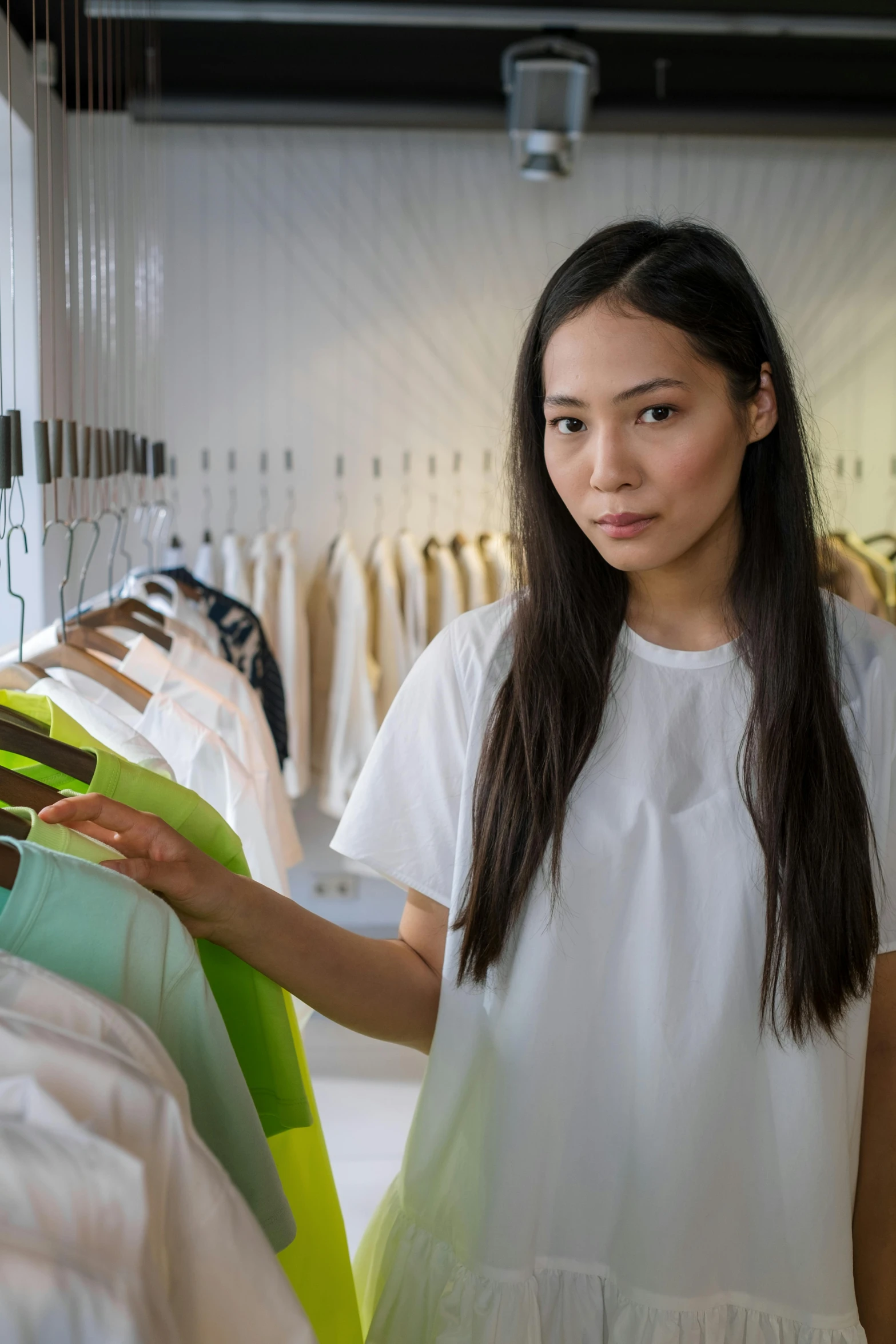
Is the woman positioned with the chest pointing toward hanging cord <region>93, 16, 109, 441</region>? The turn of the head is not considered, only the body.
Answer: no

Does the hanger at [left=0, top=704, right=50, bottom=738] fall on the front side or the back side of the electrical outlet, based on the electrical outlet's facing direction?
on the front side

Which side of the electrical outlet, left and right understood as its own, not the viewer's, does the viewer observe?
front

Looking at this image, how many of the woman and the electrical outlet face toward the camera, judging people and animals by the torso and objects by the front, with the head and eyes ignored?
2

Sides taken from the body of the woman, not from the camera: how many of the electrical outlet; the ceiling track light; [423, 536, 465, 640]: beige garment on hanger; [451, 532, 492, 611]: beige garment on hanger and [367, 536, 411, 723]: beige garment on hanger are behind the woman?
5

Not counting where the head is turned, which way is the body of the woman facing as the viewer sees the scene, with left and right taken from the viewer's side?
facing the viewer

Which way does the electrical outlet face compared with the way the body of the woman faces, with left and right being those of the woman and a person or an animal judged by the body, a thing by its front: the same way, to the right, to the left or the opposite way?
the same way

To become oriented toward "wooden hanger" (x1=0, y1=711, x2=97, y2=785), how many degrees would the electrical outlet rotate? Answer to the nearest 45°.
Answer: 0° — it already faces it

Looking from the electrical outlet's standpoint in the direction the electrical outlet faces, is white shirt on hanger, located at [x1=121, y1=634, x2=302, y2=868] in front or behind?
in front

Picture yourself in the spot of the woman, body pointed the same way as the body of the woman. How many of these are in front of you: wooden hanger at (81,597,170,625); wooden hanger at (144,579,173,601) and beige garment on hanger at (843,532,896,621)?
0

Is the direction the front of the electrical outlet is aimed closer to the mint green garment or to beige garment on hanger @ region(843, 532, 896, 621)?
the mint green garment

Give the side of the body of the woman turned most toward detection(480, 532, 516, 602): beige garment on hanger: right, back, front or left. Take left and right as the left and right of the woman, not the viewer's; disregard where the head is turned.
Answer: back

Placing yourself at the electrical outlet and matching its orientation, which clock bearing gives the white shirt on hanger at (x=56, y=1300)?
The white shirt on hanger is roughly at 12 o'clock from the electrical outlet.
